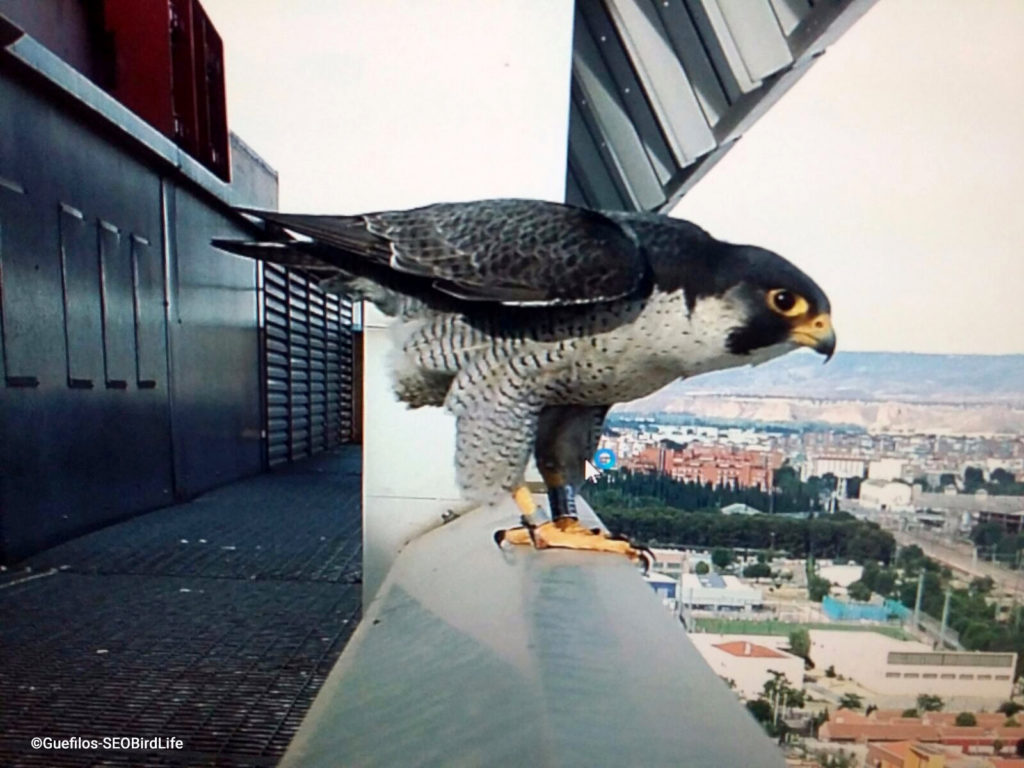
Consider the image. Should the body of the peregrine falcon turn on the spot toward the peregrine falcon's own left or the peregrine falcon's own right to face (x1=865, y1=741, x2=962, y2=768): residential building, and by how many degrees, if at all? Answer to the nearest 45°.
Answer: approximately 45° to the peregrine falcon's own left

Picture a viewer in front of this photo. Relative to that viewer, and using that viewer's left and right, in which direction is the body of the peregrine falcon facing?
facing to the right of the viewer

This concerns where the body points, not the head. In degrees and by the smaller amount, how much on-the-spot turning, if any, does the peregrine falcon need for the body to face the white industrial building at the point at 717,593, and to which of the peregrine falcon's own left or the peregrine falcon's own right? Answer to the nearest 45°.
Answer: approximately 45° to the peregrine falcon's own left

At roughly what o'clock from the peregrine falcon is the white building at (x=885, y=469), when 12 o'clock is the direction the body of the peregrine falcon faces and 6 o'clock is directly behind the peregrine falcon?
The white building is roughly at 11 o'clock from the peregrine falcon.

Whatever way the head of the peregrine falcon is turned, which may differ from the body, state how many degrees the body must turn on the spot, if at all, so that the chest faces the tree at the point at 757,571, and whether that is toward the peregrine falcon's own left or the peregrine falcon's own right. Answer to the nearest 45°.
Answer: approximately 45° to the peregrine falcon's own left
